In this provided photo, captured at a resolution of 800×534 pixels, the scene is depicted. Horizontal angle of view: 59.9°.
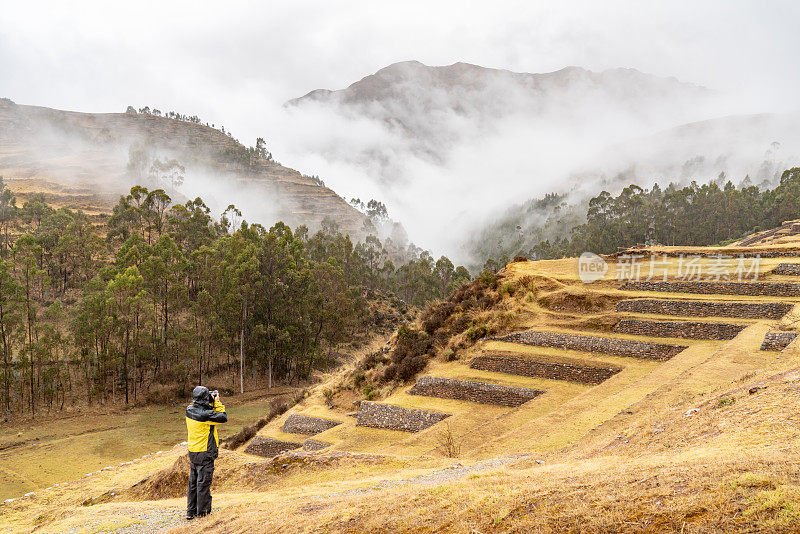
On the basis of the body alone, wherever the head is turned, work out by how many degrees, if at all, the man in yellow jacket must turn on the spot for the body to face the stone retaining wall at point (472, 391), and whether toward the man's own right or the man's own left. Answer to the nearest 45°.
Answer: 0° — they already face it

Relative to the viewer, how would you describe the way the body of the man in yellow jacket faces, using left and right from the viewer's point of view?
facing away from the viewer and to the right of the viewer

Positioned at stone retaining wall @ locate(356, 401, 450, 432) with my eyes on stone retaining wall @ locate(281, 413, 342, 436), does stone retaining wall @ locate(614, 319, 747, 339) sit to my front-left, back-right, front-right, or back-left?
back-right
